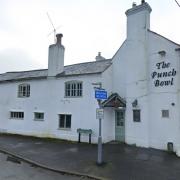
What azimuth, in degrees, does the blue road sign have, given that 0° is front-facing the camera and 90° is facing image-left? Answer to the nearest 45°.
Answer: approximately 0°
